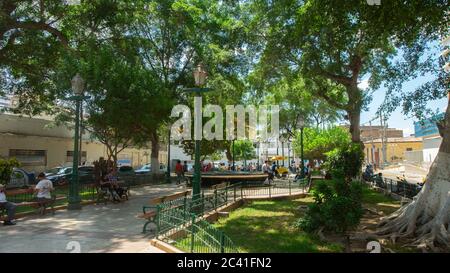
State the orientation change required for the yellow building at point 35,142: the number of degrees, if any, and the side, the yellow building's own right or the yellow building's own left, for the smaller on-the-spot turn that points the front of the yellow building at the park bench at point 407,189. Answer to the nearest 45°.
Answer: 0° — it already faces it

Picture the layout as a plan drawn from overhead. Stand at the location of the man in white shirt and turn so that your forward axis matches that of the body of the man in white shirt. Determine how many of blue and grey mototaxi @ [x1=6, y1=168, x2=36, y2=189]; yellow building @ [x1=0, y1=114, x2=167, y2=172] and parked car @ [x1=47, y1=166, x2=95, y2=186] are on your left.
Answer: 3

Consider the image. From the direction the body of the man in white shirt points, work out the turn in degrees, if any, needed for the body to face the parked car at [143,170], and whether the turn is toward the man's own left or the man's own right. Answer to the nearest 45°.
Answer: approximately 45° to the man's own left

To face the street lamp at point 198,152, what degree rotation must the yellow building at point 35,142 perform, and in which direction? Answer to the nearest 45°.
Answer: approximately 45° to its right

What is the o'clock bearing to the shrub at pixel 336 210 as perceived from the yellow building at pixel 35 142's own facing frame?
The shrub is roughly at 1 o'clock from the yellow building.

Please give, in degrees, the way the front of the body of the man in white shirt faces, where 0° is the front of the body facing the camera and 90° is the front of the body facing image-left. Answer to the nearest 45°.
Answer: approximately 270°

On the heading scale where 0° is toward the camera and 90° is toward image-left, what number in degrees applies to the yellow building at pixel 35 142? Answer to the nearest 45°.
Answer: approximately 315°

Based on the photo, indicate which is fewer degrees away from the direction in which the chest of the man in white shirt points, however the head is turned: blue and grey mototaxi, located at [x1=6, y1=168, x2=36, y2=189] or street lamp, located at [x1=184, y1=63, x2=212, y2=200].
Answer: the street lamp

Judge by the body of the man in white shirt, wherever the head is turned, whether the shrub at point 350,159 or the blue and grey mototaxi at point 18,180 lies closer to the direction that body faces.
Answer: the shrub
